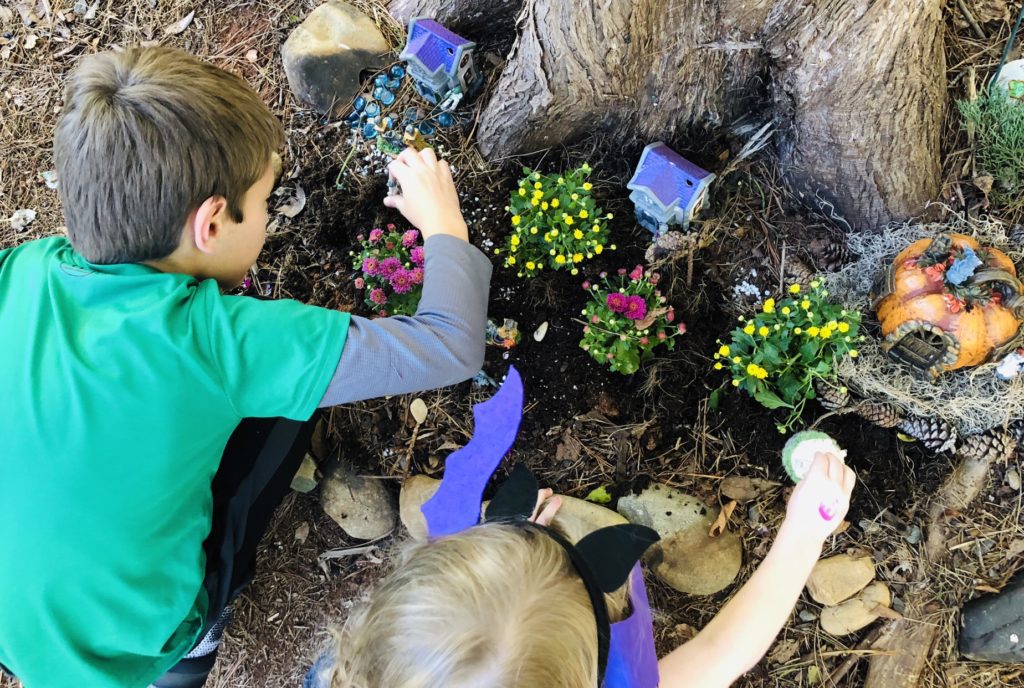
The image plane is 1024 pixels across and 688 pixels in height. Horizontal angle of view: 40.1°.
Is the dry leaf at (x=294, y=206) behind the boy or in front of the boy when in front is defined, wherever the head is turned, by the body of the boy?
in front

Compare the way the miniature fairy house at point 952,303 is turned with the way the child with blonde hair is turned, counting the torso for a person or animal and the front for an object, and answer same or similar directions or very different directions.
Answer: very different directions

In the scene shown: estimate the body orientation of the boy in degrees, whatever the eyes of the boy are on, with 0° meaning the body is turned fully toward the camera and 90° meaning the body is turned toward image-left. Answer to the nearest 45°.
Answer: approximately 225°

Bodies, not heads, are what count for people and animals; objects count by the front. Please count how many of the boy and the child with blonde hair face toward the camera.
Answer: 0

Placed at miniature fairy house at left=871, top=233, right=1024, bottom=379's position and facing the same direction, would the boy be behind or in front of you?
in front

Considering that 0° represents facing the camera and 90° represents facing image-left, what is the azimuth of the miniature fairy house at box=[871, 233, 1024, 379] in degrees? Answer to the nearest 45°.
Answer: approximately 45°

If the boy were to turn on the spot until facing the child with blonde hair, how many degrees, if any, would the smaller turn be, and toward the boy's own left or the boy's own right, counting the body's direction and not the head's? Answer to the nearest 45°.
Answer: approximately 90° to the boy's own right

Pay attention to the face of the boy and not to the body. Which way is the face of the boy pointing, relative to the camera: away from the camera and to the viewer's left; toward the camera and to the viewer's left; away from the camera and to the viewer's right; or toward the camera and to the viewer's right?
away from the camera and to the viewer's right

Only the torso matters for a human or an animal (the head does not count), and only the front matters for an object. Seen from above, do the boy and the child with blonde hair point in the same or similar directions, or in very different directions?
same or similar directions

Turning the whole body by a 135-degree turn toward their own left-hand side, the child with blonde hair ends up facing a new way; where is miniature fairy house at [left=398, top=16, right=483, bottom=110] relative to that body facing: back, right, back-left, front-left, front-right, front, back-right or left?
right

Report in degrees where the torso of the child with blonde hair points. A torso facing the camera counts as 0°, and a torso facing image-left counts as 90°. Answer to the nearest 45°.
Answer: approximately 225°
